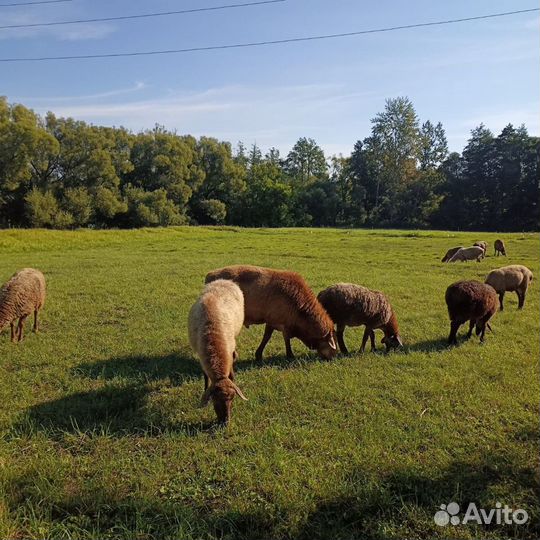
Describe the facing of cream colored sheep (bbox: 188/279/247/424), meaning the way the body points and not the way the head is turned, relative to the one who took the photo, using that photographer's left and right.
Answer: facing the viewer

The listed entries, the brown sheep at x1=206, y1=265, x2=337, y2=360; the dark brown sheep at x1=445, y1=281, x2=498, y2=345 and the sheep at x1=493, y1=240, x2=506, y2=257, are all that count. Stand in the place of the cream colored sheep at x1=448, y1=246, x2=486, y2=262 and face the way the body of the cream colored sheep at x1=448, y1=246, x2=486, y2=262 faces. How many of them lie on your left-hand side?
2

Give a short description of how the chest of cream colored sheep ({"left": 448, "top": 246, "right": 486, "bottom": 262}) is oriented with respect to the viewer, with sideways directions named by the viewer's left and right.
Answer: facing to the left of the viewer

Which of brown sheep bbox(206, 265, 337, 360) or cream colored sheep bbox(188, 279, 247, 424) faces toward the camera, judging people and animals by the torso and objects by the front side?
the cream colored sheep

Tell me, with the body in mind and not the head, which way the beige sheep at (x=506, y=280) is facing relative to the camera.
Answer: to the viewer's left

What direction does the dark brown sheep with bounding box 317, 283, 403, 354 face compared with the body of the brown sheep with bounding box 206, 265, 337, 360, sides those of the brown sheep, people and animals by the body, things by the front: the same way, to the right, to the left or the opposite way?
the same way

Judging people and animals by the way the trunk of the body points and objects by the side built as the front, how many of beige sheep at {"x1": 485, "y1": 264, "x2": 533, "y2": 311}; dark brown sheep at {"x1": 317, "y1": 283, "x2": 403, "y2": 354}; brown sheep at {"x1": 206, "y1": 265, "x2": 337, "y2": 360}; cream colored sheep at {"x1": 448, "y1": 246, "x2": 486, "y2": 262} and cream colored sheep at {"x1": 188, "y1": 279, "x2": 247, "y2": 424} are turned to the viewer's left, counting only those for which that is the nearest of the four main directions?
2

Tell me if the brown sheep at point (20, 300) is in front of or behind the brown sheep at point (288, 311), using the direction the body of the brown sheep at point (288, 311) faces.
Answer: behind

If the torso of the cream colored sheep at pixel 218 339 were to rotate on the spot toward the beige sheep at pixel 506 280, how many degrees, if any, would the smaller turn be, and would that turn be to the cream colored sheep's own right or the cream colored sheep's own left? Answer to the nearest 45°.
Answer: approximately 135° to the cream colored sheep's own left

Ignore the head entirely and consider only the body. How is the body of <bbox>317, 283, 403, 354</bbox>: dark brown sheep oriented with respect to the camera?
to the viewer's right

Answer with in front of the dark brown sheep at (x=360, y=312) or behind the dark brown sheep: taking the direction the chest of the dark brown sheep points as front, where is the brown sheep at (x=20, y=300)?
behind

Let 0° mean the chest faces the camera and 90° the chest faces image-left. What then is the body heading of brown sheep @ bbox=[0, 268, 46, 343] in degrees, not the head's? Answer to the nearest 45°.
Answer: approximately 45°

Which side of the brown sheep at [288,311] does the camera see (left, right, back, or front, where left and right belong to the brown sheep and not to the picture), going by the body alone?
right
